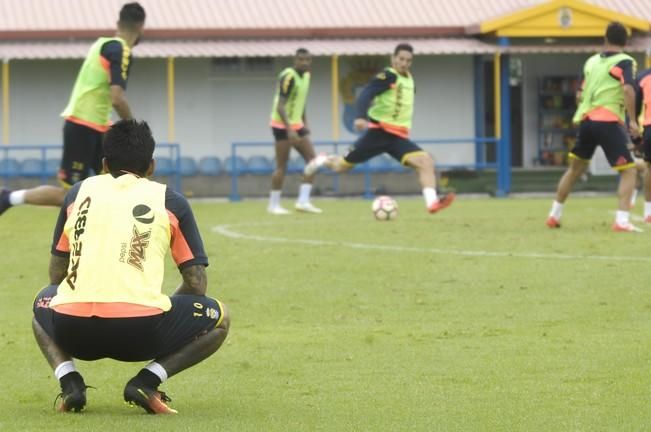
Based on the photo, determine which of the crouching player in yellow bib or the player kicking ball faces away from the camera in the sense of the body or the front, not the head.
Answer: the crouching player in yellow bib

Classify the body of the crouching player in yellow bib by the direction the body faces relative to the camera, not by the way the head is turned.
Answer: away from the camera

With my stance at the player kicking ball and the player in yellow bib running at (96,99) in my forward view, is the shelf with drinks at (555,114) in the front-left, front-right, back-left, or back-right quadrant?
back-right

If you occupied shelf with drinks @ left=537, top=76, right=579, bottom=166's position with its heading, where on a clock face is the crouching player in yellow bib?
The crouching player in yellow bib is roughly at 12 o'clock from the shelf with drinks.

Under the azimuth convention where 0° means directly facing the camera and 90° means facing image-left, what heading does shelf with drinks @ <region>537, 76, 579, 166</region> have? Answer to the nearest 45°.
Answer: approximately 0°

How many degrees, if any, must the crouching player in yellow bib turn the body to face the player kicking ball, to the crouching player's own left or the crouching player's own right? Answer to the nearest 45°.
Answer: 0° — they already face them

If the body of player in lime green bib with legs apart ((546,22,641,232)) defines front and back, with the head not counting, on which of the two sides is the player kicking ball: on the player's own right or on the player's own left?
on the player's own left

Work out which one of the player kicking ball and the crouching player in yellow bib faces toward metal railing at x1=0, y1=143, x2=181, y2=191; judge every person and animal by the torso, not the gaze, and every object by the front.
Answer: the crouching player in yellow bib

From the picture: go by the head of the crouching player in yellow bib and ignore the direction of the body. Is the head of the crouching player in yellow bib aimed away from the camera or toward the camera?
away from the camera

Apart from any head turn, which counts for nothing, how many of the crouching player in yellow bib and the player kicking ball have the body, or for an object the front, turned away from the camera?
1
